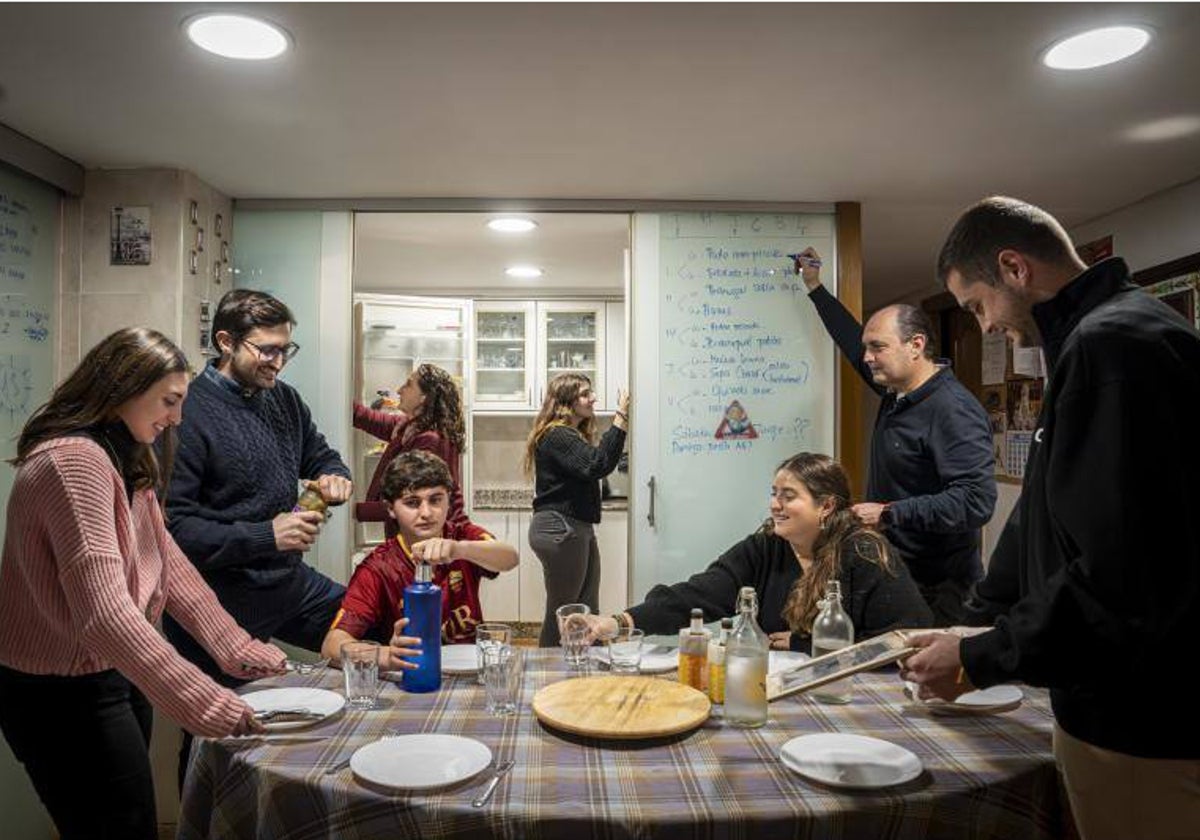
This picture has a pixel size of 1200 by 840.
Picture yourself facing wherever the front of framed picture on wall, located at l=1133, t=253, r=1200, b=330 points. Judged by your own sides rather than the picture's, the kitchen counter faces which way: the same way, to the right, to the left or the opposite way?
to the left

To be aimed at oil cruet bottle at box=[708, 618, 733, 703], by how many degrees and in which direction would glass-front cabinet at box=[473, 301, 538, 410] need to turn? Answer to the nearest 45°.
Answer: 0° — it already faces it

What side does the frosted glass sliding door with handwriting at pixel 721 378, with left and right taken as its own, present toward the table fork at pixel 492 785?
front

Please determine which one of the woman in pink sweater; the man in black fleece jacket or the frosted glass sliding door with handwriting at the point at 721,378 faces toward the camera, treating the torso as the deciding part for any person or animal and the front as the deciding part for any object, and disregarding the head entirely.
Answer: the frosted glass sliding door with handwriting

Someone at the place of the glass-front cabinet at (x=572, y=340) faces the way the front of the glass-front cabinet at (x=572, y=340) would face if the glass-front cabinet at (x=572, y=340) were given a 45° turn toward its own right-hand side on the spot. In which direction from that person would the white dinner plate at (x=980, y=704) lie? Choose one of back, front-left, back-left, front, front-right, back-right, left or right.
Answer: front-left

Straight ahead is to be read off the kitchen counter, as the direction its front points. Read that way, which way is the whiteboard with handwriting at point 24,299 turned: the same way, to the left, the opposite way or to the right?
to the left

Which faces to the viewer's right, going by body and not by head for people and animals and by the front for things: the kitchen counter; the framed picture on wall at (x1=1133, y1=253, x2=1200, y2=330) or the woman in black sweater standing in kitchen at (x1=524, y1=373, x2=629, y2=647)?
the woman in black sweater standing in kitchen

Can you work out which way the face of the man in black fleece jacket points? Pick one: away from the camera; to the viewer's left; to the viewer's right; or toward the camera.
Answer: to the viewer's left

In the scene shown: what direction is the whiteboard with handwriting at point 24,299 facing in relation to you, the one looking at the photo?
facing the viewer and to the right of the viewer

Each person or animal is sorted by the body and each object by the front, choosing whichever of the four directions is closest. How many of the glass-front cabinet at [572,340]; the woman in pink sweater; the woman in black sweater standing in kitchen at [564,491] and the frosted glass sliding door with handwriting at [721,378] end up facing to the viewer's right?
2

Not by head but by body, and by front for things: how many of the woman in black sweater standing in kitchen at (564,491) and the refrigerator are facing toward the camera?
1

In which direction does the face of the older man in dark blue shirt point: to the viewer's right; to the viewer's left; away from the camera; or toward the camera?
to the viewer's left

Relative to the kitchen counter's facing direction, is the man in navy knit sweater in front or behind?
in front

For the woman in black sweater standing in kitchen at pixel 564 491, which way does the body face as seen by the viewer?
to the viewer's right

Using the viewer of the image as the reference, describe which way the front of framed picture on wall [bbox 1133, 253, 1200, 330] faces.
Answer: facing the viewer and to the left of the viewer

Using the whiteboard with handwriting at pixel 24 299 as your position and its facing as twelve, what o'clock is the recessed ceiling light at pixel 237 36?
The recessed ceiling light is roughly at 1 o'clock from the whiteboard with handwriting.

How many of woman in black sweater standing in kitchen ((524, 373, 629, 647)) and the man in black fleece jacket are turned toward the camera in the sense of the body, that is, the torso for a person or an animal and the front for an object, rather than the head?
0

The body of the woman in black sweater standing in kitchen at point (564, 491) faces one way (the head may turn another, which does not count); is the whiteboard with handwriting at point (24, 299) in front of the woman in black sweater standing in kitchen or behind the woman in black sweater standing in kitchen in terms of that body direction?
behind

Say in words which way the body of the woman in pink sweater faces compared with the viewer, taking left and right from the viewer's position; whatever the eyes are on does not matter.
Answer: facing to the right of the viewer

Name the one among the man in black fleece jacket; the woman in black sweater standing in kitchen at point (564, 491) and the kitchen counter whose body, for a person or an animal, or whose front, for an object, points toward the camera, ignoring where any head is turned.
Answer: the kitchen counter
